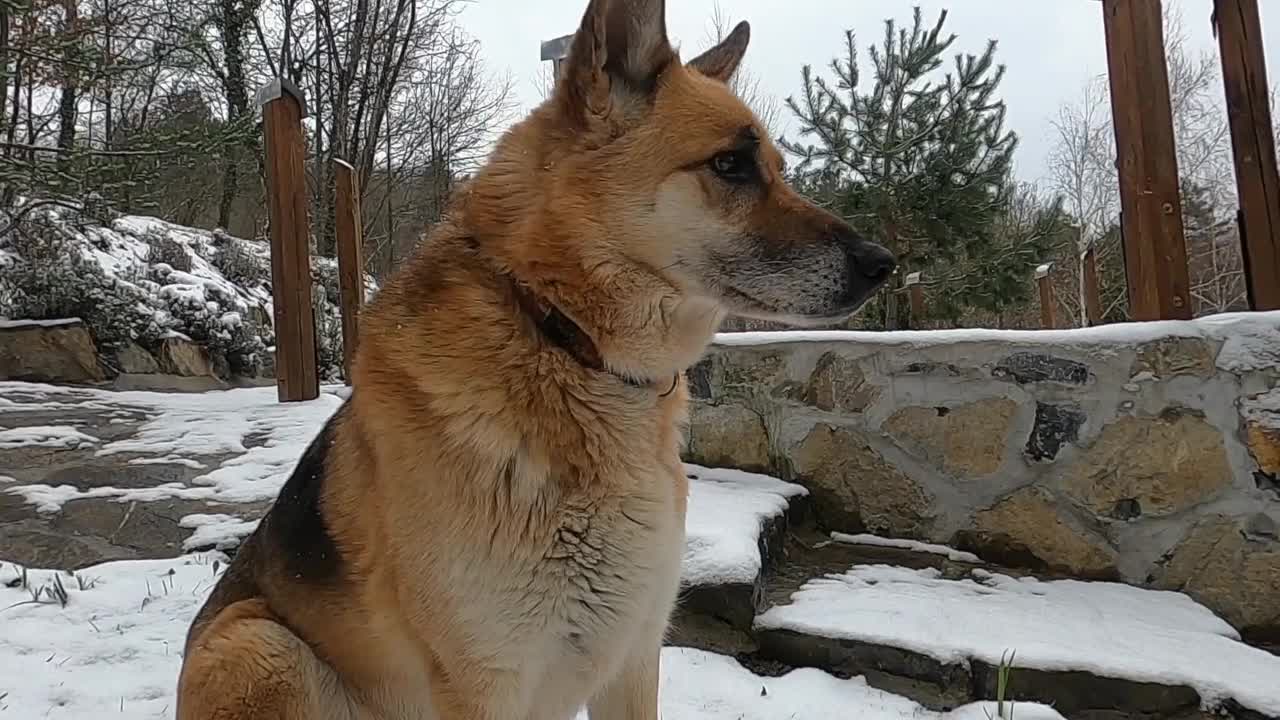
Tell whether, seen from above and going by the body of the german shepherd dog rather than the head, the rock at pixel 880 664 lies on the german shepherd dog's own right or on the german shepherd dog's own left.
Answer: on the german shepherd dog's own left

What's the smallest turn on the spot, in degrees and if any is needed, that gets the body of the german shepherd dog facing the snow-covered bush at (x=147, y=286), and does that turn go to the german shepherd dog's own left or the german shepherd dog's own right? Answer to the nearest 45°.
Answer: approximately 180°

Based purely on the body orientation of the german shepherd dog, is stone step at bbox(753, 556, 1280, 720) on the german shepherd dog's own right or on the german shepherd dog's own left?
on the german shepherd dog's own left

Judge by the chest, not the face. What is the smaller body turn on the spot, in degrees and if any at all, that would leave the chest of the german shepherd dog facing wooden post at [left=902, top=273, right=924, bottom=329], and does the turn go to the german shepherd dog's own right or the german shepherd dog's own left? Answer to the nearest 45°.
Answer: approximately 90° to the german shepherd dog's own left

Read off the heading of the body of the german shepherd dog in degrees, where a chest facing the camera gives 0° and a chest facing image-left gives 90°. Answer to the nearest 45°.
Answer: approximately 315°

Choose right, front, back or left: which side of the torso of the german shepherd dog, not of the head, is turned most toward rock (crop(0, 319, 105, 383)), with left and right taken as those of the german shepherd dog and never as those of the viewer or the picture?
back

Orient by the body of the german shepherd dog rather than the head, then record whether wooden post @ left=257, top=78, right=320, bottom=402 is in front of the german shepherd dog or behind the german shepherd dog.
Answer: behind

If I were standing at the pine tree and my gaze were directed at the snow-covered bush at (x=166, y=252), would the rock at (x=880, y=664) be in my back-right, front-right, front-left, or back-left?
front-left

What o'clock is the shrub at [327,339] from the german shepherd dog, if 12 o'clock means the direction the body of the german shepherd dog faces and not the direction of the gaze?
The shrub is roughly at 7 o'clock from the german shepherd dog.

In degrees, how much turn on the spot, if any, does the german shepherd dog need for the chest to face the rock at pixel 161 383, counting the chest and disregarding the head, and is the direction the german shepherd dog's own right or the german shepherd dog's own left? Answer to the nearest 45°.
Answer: approximately 180°

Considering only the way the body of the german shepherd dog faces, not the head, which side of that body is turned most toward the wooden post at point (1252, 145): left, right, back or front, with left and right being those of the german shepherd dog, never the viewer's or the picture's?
left

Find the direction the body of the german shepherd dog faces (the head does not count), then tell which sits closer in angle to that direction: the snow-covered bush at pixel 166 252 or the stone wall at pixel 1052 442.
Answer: the stone wall

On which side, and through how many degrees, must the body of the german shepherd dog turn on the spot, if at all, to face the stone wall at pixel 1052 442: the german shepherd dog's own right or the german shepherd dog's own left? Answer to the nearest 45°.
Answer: approximately 90° to the german shepherd dog's own left

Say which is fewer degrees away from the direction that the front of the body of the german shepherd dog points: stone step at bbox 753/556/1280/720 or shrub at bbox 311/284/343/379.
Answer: the stone step
